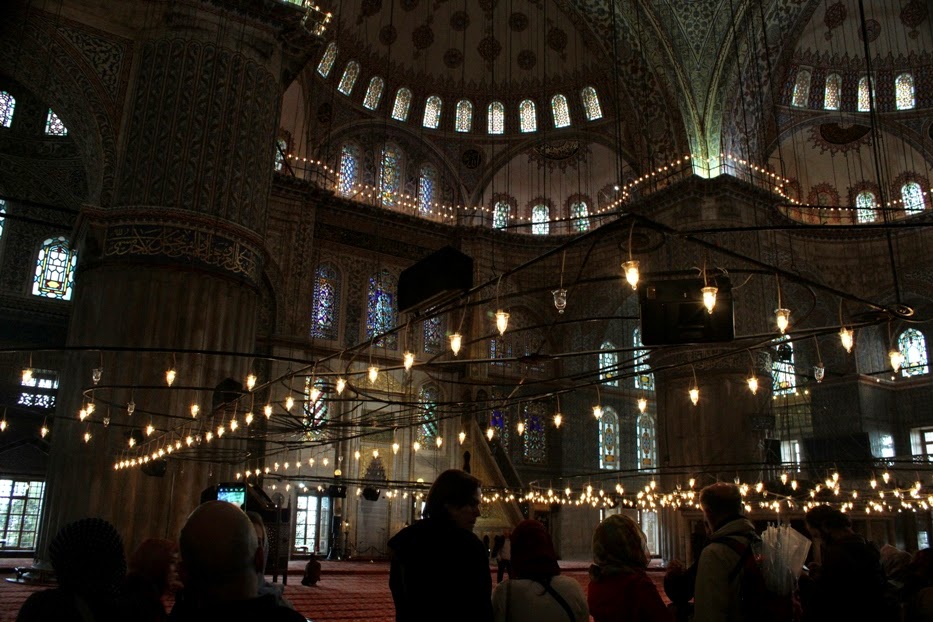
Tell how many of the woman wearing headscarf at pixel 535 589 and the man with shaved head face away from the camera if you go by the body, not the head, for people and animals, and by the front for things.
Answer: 2

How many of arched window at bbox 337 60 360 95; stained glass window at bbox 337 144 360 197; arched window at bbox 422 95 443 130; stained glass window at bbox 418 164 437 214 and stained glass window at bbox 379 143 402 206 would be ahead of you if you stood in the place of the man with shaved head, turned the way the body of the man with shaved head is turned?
5

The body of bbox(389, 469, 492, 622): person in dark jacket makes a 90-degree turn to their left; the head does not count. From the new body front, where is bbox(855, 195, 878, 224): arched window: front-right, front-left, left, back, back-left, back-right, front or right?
right

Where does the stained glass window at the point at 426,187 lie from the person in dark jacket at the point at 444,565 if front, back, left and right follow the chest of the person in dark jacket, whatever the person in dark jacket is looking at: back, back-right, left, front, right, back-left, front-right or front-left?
front-left

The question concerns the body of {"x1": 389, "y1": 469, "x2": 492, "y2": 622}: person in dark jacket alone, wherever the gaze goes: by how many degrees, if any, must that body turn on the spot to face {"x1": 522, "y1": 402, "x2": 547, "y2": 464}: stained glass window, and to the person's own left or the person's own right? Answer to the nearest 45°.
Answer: approximately 45° to the person's own left

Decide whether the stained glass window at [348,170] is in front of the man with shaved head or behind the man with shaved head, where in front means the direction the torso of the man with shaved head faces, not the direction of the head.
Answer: in front

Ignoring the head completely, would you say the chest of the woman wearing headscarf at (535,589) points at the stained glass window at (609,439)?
yes

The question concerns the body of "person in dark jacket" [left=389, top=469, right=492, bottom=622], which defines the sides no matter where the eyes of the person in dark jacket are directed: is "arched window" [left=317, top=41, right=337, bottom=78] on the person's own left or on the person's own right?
on the person's own left

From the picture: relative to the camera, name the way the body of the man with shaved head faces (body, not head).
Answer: away from the camera

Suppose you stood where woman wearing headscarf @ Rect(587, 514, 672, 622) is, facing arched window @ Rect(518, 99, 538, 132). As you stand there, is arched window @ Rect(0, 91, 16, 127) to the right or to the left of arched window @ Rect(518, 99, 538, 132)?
left

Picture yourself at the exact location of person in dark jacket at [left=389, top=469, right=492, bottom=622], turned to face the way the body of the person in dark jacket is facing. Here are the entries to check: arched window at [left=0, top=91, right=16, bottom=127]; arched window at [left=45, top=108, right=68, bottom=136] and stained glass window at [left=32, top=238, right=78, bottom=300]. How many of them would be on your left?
3

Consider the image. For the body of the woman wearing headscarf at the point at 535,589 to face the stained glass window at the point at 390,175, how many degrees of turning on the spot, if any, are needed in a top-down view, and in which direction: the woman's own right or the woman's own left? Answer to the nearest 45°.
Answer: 0° — they already face it

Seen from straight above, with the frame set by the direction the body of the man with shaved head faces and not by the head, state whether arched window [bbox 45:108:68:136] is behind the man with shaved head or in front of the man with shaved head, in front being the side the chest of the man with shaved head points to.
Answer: in front

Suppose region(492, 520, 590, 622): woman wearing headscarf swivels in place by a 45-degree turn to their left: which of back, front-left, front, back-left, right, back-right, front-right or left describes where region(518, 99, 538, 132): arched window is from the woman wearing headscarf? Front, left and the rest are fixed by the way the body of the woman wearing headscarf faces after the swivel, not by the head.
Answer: front-right

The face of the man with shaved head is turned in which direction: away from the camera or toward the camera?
away from the camera

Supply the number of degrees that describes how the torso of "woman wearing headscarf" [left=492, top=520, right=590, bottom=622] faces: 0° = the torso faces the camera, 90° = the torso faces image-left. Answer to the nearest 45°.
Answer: approximately 180°

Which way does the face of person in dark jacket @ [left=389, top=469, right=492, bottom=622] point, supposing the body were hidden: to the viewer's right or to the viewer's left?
to the viewer's right

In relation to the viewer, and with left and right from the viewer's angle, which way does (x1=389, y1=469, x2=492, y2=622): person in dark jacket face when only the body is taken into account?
facing away from the viewer and to the right of the viewer

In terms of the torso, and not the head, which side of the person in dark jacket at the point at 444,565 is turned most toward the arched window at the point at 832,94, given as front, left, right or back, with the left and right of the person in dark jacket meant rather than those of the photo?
front
